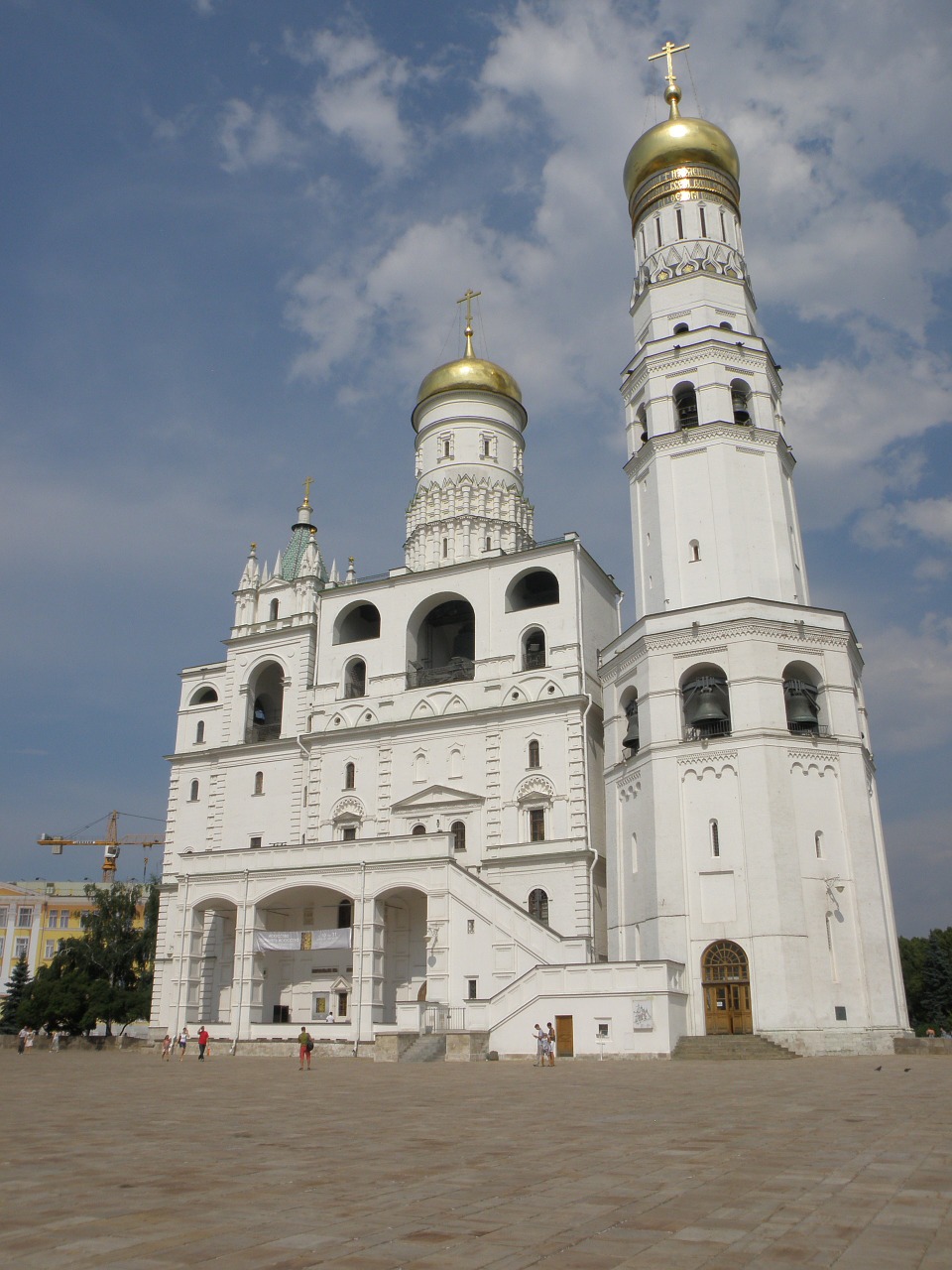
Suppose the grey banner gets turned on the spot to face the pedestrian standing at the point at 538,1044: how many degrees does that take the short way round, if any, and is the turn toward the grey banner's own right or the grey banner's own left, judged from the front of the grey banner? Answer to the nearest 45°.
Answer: approximately 45° to the grey banner's own left

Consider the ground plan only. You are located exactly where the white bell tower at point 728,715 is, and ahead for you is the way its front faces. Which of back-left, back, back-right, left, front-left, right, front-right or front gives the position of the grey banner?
right

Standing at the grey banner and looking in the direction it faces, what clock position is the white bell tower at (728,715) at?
The white bell tower is roughly at 10 o'clock from the grey banner.

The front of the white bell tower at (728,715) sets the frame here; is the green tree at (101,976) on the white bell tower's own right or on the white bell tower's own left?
on the white bell tower's own right

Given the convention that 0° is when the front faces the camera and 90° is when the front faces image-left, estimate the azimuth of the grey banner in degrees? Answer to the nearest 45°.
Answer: approximately 0°

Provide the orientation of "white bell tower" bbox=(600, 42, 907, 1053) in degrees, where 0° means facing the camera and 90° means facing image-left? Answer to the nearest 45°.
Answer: approximately 0°

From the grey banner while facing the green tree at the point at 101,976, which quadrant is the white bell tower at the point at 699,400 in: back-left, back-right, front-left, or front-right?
back-right

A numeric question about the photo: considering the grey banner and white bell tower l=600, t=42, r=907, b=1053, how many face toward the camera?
2
